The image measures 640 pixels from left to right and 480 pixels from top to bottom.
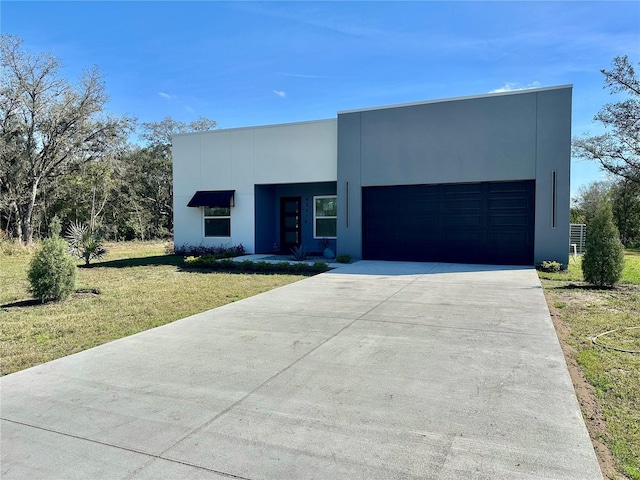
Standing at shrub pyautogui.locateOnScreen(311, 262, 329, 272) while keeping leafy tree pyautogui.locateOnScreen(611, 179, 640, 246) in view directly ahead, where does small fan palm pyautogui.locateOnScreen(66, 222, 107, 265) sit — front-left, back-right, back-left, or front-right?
back-left

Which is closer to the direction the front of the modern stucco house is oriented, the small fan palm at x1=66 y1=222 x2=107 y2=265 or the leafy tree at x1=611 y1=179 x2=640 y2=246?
the small fan palm

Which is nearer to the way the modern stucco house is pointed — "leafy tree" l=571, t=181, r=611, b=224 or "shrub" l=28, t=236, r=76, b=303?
the shrub

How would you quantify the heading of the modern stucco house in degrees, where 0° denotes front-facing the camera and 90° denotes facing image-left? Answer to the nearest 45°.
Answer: approximately 0°

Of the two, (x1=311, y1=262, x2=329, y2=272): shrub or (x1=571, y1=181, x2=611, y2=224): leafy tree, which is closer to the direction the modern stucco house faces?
the shrub

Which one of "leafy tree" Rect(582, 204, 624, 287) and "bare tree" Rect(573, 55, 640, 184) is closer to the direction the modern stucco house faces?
the leafy tree

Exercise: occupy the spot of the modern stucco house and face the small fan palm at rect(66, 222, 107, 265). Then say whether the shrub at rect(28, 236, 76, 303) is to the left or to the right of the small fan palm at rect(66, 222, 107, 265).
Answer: left

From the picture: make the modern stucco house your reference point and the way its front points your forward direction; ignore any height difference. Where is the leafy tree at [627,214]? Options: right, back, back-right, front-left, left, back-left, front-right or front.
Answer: back-left

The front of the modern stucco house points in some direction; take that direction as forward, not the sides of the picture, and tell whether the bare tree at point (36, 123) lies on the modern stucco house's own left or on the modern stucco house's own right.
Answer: on the modern stucco house's own right

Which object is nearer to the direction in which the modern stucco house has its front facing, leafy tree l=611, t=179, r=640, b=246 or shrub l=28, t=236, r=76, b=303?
the shrub

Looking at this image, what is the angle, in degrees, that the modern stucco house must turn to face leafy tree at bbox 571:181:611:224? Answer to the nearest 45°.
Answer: approximately 135° to its left

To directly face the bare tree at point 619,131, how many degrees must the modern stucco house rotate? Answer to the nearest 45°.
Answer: approximately 135° to its left

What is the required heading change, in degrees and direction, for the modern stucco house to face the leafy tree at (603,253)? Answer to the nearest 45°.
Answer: approximately 45° to its left
